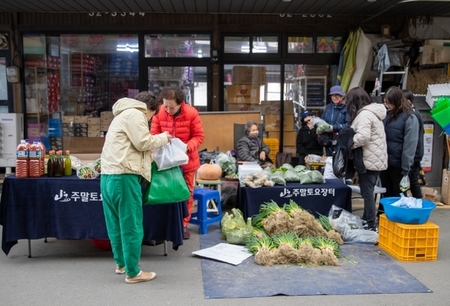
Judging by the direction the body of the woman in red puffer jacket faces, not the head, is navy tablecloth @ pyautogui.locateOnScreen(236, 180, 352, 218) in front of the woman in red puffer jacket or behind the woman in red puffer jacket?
behind

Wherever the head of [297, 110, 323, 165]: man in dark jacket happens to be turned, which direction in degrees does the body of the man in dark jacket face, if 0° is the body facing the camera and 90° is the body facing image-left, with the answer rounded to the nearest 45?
approximately 315°

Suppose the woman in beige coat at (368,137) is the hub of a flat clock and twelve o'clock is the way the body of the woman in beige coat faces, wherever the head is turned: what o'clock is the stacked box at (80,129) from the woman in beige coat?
The stacked box is roughly at 1 o'clock from the woman in beige coat.

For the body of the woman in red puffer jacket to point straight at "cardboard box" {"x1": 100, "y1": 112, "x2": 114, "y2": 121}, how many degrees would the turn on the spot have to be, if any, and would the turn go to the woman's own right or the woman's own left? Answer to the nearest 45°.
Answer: approximately 135° to the woman's own right

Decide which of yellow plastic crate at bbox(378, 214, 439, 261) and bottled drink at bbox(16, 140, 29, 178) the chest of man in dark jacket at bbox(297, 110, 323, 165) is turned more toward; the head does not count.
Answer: the yellow plastic crate

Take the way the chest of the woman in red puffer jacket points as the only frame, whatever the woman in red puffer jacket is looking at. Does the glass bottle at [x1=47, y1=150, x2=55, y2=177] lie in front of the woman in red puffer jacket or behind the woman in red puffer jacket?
in front

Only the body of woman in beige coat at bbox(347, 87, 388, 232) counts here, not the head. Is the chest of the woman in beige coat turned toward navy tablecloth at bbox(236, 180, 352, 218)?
yes

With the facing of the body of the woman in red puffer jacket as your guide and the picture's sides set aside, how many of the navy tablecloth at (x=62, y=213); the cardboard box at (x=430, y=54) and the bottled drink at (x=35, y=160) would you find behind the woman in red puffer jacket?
1

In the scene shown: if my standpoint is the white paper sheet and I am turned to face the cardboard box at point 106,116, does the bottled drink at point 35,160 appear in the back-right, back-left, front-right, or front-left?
front-left

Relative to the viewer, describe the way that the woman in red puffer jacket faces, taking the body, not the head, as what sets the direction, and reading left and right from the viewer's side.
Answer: facing the viewer and to the left of the viewer

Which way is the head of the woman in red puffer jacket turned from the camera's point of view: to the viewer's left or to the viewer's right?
to the viewer's left

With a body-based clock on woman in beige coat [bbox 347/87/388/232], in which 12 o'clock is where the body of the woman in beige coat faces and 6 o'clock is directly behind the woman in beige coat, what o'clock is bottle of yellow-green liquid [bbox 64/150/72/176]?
The bottle of yellow-green liquid is roughly at 11 o'clock from the woman in beige coat.
